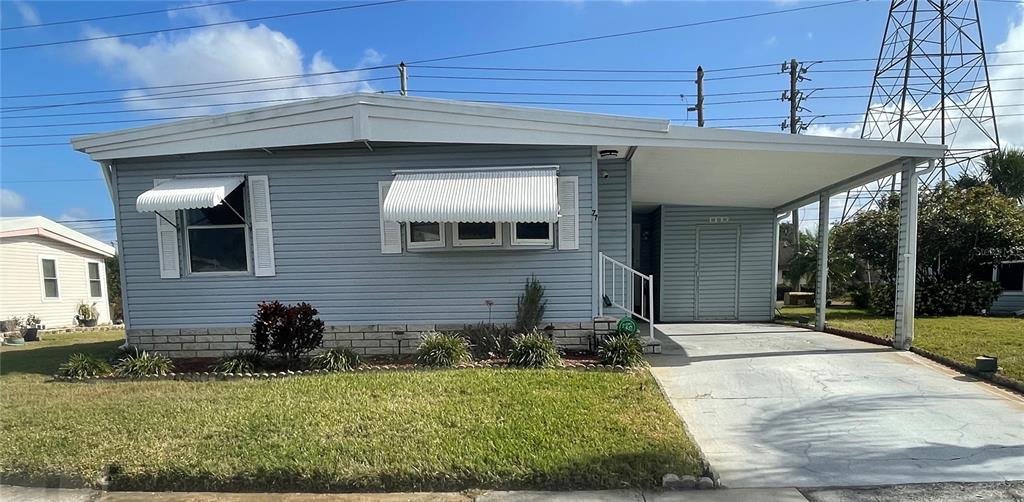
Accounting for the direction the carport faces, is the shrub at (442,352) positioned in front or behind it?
in front

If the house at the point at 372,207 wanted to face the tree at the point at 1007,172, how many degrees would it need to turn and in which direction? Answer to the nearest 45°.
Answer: approximately 135° to its left

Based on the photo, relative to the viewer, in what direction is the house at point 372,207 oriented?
toward the camera

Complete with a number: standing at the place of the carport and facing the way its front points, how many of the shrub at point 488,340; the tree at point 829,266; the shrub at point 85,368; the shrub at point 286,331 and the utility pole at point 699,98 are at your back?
2

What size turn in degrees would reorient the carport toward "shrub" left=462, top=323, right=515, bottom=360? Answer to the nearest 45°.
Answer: approximately 45° to its right

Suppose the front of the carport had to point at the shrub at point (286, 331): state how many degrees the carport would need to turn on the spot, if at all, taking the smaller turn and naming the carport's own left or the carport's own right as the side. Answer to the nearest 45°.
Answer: approximately 45° to the carport's own right

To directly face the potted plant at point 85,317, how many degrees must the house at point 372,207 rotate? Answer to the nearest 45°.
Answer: approximately 135° to its right

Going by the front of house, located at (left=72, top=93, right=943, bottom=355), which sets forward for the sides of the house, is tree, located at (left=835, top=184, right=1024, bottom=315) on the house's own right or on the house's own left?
on the house's own left

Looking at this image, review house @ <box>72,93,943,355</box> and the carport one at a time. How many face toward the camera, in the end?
2

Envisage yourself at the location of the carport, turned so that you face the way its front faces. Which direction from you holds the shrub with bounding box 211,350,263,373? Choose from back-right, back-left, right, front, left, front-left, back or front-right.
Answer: front-right

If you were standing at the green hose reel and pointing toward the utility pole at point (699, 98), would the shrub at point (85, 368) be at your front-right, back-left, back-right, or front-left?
back-left

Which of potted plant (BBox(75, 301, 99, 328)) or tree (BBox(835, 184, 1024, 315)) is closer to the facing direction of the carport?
the potted plant

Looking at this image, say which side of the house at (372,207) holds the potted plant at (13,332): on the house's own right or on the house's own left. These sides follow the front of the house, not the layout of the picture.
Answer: on the house's own right
